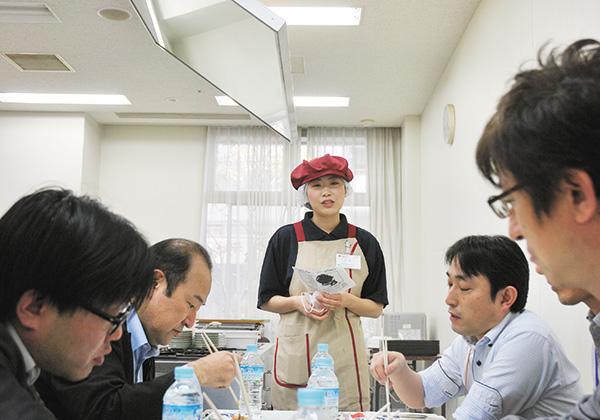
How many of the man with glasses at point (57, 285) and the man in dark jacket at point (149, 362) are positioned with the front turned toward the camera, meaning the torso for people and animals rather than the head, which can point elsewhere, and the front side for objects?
0

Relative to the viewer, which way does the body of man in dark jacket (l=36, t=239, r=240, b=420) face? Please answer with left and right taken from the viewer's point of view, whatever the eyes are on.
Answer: facing to the right of the viewer

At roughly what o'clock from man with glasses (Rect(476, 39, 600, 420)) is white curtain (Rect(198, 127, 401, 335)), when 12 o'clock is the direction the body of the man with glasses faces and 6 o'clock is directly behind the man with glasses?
The white curtain is roughly at 2 o'clock from the man with glasses.

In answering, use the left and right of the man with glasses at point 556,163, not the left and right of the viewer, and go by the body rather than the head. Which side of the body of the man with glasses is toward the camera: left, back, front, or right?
left

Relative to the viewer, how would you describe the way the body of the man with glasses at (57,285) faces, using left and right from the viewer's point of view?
facing to the right of the viewer

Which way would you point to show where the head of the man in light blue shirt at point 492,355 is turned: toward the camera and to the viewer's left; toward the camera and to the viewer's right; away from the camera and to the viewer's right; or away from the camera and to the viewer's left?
toward the camera and to the viewer's left

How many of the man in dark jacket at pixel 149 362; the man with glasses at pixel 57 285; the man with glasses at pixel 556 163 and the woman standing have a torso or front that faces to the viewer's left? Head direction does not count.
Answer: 1

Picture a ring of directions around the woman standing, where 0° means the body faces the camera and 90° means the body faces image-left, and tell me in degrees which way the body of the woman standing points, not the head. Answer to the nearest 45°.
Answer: approximately 0°

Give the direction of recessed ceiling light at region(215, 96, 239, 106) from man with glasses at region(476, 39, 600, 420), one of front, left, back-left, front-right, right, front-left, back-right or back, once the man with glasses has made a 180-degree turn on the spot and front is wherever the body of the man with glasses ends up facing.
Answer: back-left

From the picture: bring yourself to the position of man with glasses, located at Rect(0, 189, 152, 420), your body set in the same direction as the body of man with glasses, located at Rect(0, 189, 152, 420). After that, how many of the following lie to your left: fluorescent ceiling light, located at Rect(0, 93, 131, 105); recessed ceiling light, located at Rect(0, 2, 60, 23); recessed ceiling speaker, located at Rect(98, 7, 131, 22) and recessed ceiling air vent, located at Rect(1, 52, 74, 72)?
4

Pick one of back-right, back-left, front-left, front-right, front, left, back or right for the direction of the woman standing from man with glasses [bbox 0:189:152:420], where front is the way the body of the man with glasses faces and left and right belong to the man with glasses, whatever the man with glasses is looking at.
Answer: front-left

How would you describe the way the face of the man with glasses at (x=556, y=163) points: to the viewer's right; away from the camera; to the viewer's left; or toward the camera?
to the viewer's left

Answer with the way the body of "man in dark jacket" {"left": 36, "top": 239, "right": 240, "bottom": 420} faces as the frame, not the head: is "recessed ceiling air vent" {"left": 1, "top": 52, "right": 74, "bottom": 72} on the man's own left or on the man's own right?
on the man's own left

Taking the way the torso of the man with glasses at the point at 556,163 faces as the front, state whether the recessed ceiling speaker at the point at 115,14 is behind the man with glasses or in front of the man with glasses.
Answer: in front

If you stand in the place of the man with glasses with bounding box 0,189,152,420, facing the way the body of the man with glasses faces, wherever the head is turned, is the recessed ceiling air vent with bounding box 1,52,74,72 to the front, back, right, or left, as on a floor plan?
left
